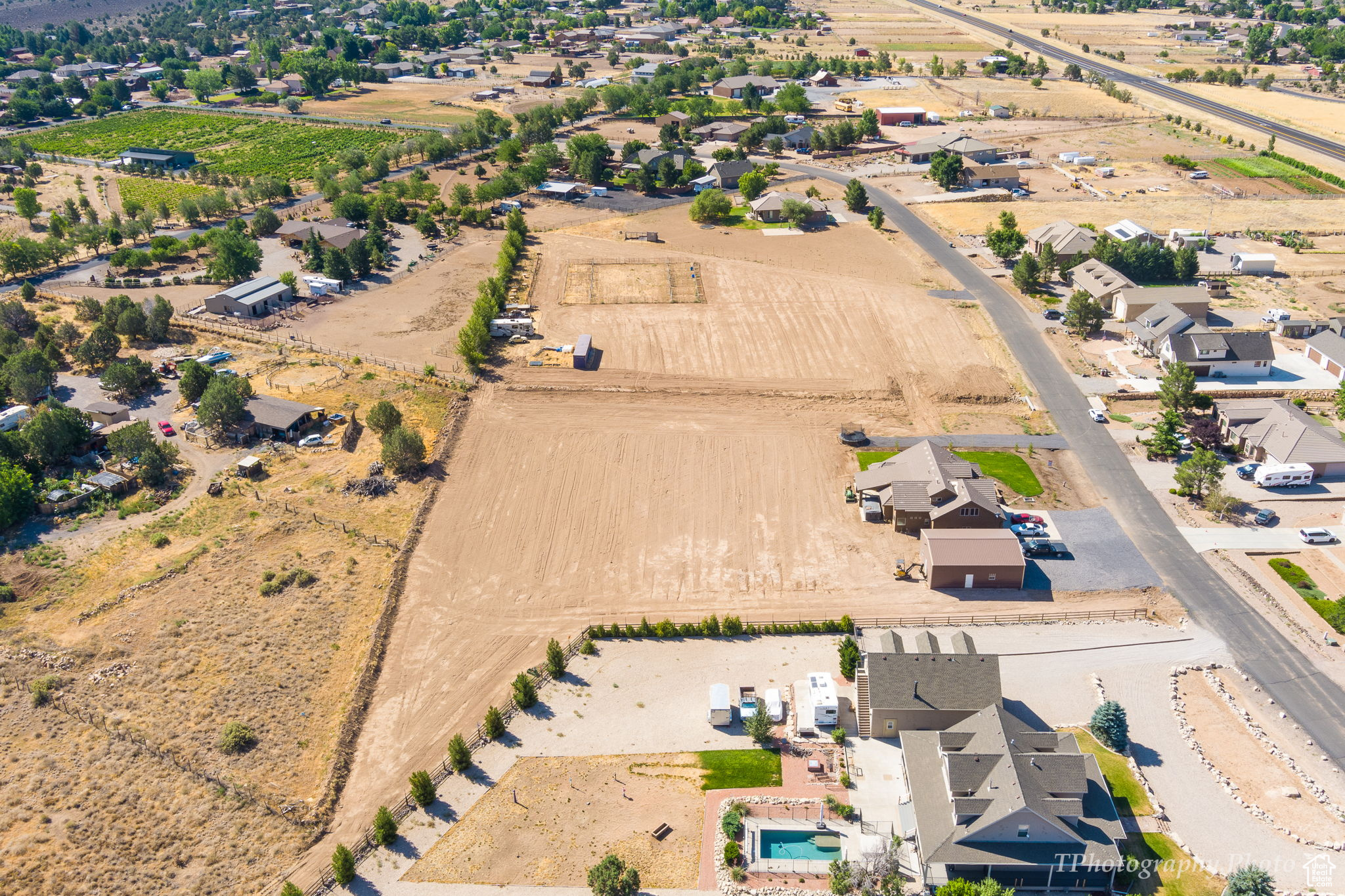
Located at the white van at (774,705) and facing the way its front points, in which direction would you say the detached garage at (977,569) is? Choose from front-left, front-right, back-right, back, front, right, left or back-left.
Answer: back-left

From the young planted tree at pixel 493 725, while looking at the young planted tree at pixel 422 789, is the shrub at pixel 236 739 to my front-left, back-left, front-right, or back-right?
front-right

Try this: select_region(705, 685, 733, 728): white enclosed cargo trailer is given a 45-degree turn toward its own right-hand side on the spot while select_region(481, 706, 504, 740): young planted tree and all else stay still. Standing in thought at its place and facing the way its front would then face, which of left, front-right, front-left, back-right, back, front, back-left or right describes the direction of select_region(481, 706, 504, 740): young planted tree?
back-left
